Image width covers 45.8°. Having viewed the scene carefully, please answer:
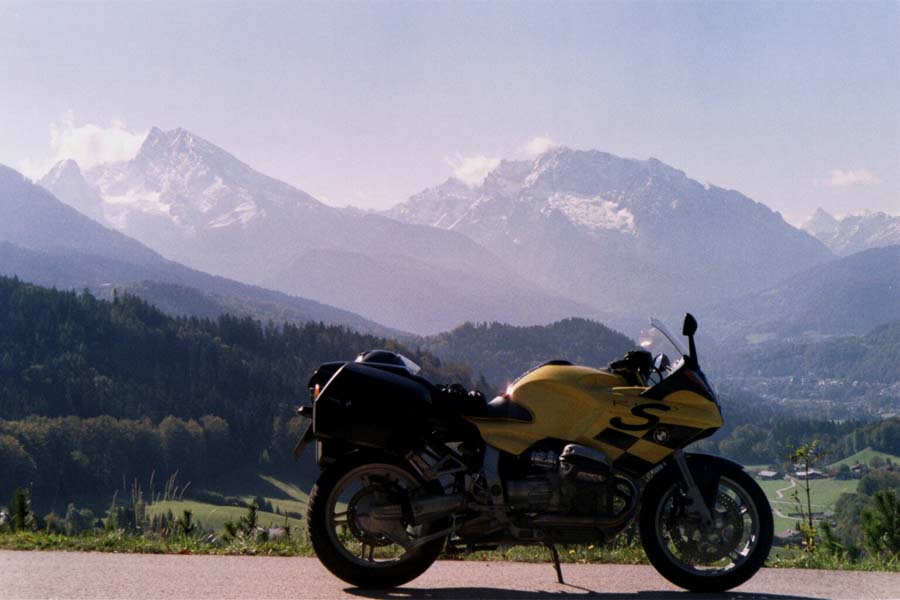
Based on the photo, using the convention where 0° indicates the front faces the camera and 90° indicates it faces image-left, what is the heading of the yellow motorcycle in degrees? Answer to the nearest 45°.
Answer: approximately 270°
